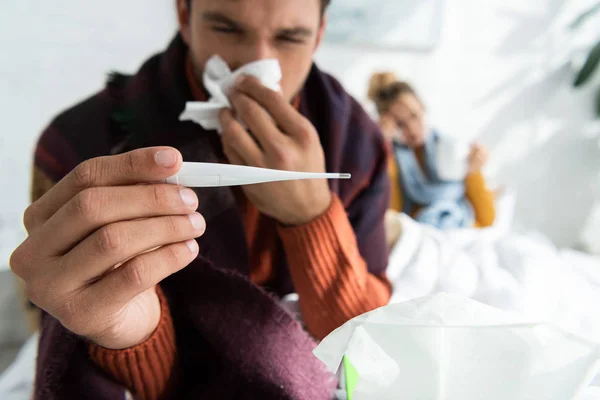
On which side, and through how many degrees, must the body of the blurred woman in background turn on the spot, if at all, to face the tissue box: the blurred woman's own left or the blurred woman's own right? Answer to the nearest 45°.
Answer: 0° — they already face it

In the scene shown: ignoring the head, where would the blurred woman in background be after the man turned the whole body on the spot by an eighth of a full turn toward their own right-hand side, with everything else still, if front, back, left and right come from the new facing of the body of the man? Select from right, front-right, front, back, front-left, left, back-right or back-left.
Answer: back

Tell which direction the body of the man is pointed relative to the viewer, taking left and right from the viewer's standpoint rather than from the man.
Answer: facing the viewer
